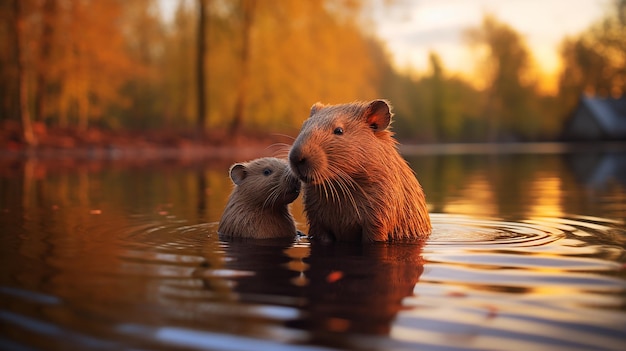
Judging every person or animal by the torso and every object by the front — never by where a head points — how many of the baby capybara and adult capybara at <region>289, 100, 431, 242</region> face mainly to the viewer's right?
1

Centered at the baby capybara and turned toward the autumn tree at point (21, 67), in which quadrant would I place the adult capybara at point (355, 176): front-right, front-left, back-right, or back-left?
back-right

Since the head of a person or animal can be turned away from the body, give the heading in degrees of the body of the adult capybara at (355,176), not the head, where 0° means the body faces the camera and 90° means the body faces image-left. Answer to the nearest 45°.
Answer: approximately 45°

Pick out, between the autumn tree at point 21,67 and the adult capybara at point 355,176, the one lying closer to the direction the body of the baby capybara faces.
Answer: the adult capybara

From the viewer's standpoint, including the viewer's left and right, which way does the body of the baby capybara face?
facing to the right of the viewer

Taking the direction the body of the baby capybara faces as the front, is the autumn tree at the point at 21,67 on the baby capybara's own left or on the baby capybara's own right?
on the baby capybara's own left

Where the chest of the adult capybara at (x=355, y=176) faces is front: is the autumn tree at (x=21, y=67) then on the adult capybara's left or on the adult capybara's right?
on the adult capybara's right

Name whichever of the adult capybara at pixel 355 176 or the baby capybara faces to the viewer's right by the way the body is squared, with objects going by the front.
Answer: the baby capybara
